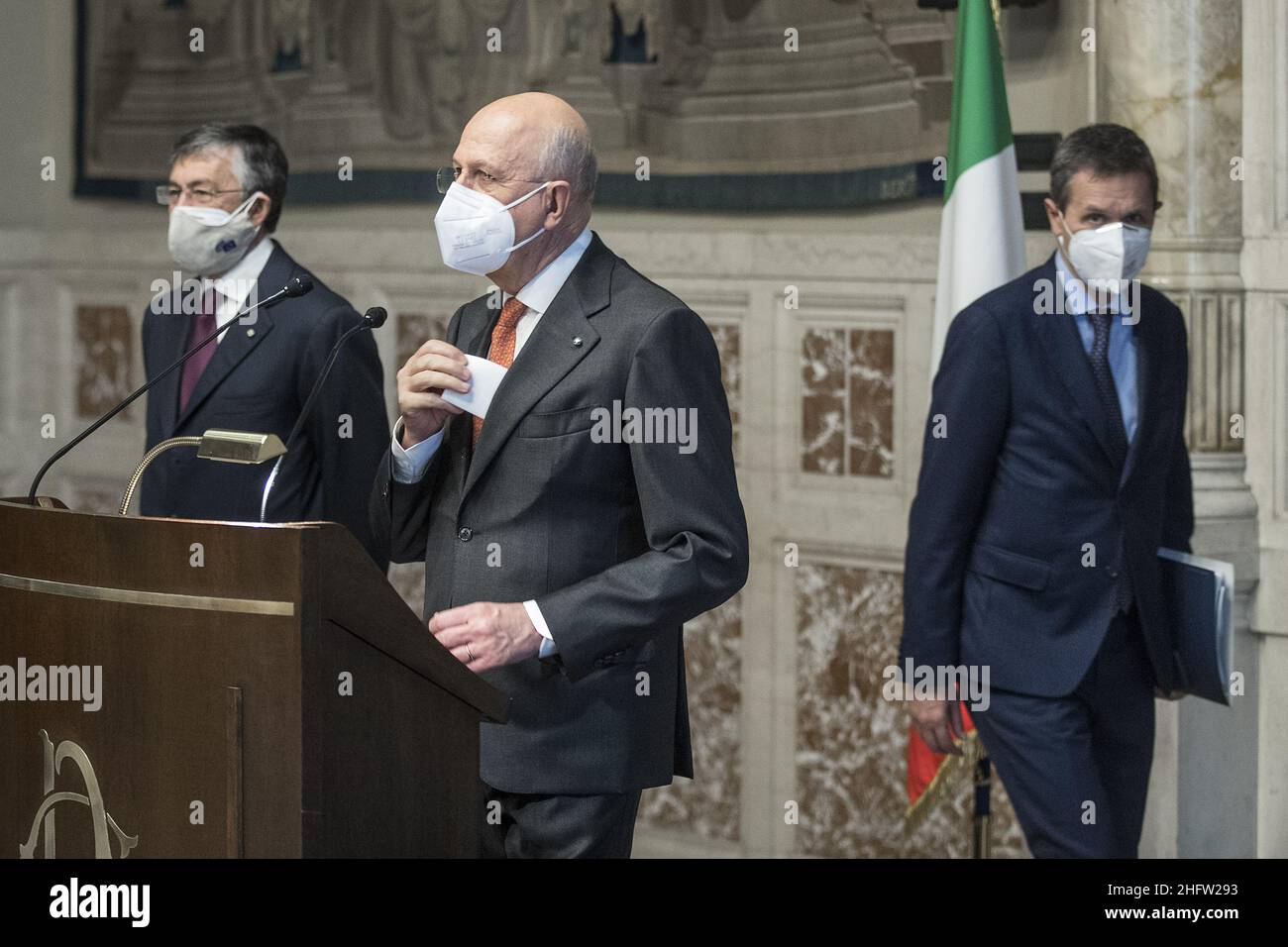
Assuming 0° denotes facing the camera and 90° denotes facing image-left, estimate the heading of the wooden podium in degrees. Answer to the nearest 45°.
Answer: approximately 45°

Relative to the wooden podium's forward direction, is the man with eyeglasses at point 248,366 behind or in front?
behind

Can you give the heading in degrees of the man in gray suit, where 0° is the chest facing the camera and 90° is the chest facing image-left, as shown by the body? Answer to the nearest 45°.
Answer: approximately 45°

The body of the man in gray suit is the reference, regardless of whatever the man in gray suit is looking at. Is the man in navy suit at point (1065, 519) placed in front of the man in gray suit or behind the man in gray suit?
behind

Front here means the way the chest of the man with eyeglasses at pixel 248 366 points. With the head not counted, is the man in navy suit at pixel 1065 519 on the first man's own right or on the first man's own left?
on the first man's own left
